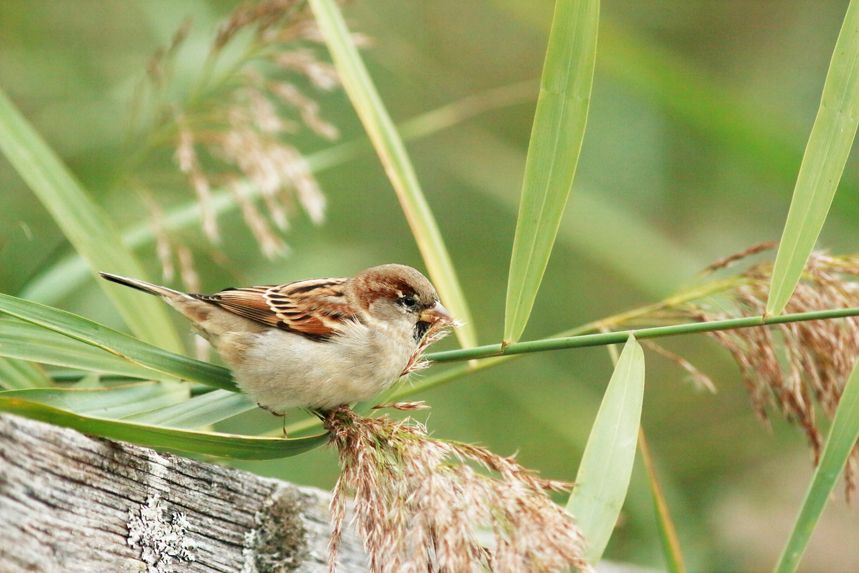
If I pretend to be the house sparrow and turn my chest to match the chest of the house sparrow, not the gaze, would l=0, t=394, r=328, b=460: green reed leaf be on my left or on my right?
on my right

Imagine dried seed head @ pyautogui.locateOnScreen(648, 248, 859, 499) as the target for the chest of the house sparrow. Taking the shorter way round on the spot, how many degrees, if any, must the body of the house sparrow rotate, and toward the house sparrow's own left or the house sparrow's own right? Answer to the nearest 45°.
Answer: approximately 45° to the house sparrow's own right

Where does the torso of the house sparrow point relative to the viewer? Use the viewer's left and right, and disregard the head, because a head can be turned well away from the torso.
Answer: facing to the right of the viewer

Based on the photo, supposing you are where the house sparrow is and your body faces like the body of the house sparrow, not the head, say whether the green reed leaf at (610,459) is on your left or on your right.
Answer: on your left

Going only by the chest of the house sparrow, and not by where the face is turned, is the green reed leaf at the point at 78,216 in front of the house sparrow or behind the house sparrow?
behind
